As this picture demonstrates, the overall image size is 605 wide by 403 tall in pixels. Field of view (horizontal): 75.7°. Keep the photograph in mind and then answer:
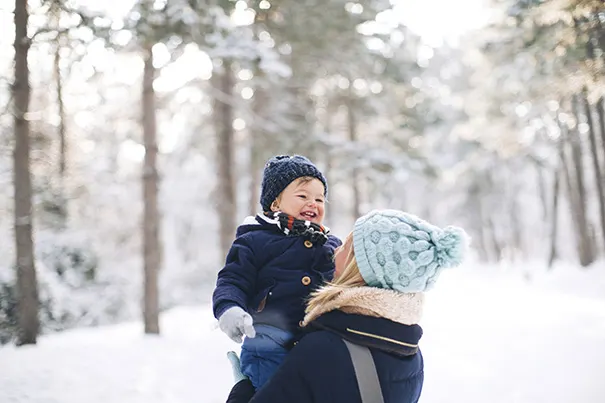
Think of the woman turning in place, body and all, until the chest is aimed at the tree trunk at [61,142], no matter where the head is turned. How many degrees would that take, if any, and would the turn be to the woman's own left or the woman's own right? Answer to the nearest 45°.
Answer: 0° — they already face it

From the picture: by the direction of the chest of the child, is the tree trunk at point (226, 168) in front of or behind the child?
behind

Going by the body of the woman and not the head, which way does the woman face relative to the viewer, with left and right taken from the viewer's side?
facing away from the viewer and to the left of the viewer

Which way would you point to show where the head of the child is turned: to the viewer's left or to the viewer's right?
to the viewer's right

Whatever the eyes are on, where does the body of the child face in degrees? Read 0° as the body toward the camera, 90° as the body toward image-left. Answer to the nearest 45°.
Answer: approximately 315°

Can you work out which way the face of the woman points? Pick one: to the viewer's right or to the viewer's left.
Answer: to the viewer's left

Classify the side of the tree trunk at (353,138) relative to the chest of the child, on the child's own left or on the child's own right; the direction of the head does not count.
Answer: on the child's own left
